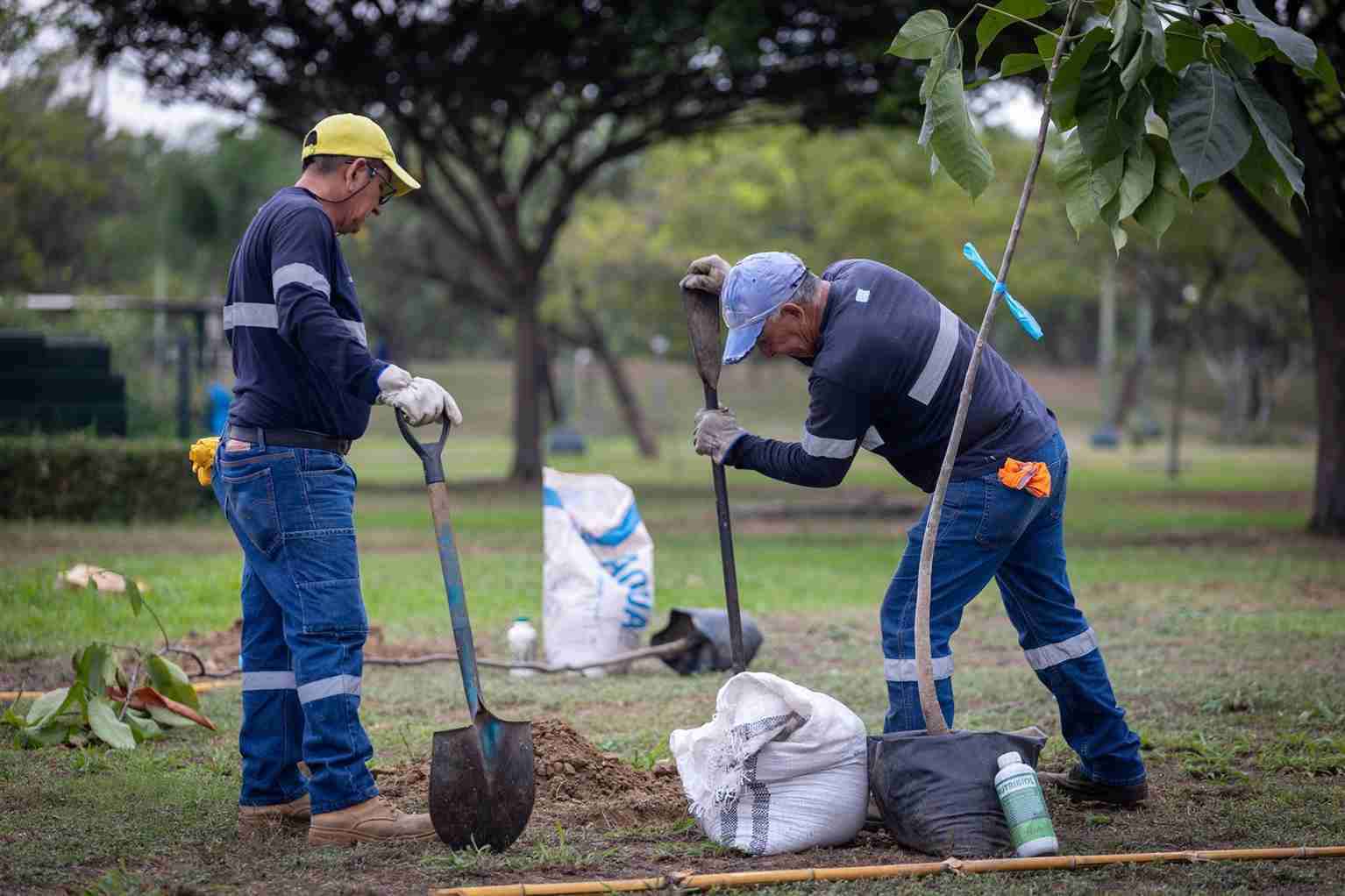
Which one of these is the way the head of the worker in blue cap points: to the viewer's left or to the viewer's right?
to the viewer's left

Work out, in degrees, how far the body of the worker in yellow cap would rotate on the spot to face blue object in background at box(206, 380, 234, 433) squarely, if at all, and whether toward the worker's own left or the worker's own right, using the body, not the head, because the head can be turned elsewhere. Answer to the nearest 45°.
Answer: approximately 90° to the worker's own left

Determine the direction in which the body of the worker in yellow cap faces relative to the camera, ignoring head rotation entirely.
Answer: to the viewer's right

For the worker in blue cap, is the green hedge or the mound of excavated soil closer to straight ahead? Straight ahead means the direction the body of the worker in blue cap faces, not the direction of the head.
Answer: the mound of excavated soil

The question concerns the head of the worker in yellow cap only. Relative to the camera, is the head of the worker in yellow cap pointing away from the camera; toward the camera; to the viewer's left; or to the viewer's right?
to the viewer's right

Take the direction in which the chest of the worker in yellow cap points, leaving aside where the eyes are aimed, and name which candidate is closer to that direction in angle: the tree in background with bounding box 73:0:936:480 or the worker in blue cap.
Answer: the worker in blue cap

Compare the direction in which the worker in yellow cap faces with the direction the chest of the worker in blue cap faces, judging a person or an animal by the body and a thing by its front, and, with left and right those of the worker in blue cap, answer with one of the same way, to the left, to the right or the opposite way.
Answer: the opposite way

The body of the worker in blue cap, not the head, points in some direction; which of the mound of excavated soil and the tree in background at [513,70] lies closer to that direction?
the mound of excavated soil

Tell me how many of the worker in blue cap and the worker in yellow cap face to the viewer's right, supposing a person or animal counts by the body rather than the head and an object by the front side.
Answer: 1

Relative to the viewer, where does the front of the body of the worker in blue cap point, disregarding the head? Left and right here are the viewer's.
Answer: facing to the left of the viewer

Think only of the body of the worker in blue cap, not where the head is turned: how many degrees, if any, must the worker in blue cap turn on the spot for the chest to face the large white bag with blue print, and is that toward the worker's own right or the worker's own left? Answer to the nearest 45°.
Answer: approximately 45° to the worker's own right
